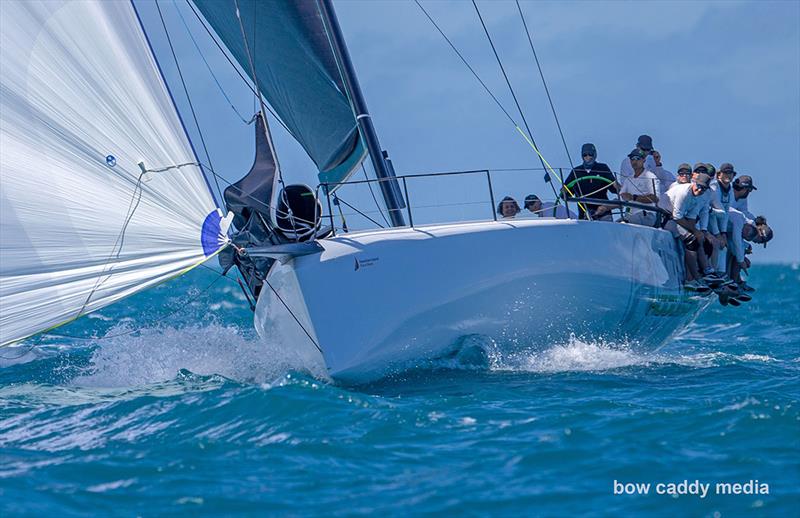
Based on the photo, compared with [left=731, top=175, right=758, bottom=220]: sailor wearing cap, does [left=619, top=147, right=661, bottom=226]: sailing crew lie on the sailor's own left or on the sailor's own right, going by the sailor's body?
on the sailor's own right

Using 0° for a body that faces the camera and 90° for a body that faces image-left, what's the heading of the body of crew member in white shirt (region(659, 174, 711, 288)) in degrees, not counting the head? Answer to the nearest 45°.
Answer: approximately 315°

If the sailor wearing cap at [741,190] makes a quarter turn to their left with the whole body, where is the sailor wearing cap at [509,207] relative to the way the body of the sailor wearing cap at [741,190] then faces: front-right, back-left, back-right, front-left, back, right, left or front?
back

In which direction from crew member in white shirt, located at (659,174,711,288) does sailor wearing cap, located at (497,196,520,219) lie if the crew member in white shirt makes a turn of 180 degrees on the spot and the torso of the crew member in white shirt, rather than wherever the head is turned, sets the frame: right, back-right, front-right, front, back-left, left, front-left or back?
left

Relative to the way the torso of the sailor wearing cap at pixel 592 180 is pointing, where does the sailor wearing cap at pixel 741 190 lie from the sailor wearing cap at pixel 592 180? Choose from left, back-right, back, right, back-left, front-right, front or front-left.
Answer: back-left

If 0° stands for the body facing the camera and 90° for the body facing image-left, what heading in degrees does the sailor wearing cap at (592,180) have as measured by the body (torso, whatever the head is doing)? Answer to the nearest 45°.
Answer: approximately 0°

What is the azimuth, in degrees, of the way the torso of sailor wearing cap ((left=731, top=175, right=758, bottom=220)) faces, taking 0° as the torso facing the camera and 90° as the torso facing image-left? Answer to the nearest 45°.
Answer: approximately 315°

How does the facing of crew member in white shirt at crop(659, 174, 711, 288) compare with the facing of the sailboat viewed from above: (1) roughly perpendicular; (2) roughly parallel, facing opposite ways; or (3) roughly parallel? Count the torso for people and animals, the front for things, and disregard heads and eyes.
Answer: roughly perpendicular

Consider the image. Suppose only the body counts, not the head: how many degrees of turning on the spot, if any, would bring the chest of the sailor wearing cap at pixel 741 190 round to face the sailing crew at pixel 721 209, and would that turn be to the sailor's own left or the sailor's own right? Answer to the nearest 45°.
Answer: approximately 45° to the sailor's own right

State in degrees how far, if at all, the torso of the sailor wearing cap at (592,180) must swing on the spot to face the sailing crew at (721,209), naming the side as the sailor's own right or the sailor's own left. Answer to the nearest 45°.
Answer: approximately 135° to the sailor's own left
